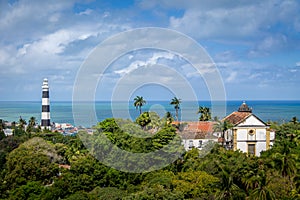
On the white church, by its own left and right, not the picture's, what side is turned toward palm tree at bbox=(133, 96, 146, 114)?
right

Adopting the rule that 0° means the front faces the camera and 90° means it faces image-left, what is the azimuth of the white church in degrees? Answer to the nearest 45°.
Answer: approximately 0°

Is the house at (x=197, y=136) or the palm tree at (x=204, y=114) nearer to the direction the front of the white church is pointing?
the house

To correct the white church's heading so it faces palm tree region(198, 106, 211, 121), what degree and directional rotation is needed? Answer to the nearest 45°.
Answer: approximately 135° to its right

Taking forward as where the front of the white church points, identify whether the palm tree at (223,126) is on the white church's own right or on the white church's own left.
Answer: on the white church's own right

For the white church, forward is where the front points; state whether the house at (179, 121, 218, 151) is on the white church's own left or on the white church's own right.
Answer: on the white church's own right
